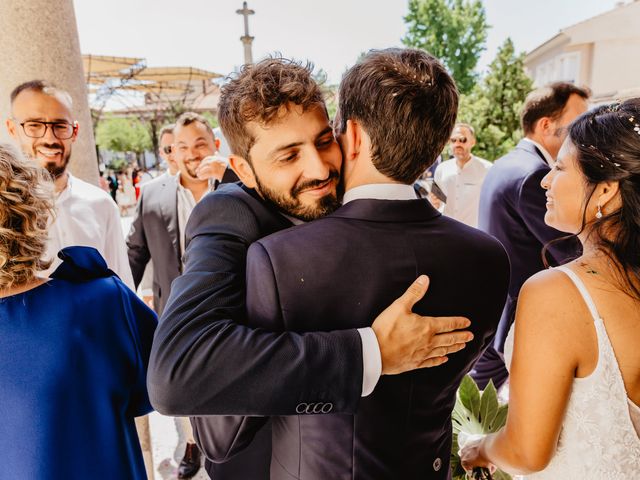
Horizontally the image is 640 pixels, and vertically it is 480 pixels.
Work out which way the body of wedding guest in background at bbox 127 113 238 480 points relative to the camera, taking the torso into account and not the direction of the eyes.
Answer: toward the camera

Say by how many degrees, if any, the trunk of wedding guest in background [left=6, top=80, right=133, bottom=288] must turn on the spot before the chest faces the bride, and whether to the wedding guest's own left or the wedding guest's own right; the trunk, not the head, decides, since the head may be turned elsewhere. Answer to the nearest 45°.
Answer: approximately 45° to the wedding guest's own left

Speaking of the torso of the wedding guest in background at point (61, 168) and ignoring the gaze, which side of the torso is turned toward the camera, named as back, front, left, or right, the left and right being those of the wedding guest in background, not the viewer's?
front

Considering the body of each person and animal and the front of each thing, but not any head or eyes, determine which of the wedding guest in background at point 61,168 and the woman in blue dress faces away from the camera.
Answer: the woman in blue dress

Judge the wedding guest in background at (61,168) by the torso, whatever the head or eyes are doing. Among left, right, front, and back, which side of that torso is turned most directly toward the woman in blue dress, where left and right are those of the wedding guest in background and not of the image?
front

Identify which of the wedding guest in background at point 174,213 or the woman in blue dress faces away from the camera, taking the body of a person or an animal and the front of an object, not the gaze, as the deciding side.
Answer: the woman in blue dress

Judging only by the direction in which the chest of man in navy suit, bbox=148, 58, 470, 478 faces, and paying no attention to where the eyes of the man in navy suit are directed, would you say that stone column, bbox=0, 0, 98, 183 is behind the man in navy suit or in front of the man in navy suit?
behind

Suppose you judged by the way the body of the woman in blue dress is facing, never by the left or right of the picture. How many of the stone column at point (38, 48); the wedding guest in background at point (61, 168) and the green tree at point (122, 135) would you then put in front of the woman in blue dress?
3

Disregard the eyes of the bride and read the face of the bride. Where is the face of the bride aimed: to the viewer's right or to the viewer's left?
to the viewer's left

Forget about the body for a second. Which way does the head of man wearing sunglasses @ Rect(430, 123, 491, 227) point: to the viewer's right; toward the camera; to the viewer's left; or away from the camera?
toward the camera

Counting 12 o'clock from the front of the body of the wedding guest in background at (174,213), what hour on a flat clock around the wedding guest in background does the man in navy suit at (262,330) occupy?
The man in navy suit is roughly at 12 o'clock from the wedding guest in background.

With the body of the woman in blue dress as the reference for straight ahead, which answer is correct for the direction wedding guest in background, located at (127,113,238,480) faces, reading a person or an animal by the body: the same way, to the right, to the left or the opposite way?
the opposite way

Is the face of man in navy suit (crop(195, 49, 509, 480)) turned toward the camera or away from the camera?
away from the camera

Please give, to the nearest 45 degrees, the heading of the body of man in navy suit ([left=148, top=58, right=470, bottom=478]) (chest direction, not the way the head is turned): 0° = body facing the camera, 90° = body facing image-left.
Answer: approximately 315°

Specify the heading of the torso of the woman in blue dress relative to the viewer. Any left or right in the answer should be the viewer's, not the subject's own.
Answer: facing away from the viewer
